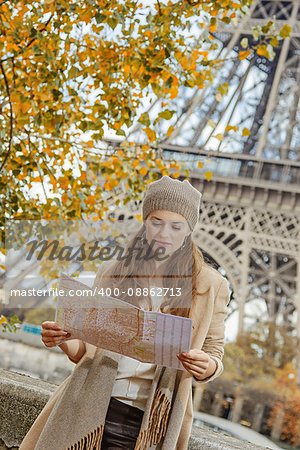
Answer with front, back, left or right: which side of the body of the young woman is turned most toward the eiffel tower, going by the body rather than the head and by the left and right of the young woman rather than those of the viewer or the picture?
back

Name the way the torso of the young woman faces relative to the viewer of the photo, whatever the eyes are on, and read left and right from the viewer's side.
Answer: facing the viewer

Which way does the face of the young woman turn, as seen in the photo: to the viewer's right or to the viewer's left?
to the viewer's left
